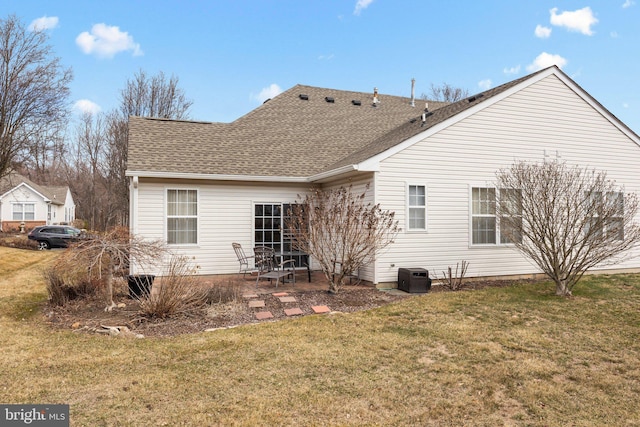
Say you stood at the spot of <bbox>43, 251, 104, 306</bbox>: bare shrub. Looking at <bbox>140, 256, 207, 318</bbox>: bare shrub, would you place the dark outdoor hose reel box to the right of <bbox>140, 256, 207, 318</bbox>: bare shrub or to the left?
left

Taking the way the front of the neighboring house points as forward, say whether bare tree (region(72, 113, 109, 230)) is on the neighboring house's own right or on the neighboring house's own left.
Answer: on the neighboring house's own left

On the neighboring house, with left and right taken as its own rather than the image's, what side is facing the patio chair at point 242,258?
front

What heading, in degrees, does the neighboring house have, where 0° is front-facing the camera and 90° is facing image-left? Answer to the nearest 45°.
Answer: approximately 0°

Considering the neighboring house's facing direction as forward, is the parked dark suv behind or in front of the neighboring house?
in front

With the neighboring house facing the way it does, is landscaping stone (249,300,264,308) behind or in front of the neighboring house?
in front

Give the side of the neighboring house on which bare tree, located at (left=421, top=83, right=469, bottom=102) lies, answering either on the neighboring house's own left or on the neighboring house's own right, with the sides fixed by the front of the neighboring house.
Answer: on the neighboring house's own left

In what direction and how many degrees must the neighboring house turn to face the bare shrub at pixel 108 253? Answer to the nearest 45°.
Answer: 0° — it already faces it

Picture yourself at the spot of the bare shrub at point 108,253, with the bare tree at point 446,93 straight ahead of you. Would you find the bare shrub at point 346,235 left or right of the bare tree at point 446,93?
right

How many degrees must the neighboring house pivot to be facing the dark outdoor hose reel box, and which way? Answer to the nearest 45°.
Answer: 0° — it already faces it
